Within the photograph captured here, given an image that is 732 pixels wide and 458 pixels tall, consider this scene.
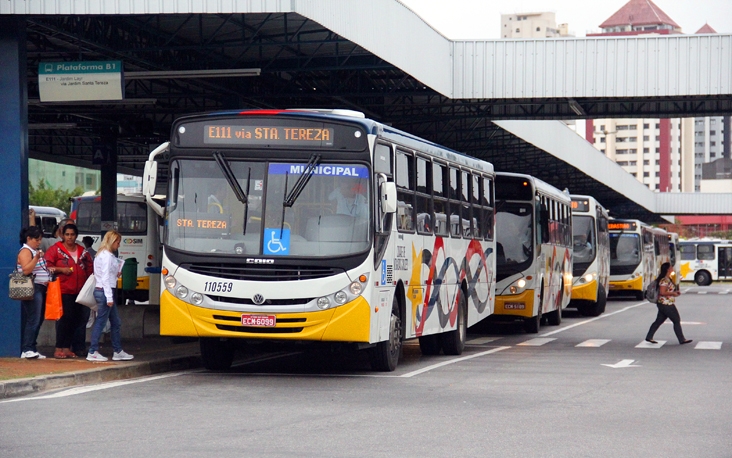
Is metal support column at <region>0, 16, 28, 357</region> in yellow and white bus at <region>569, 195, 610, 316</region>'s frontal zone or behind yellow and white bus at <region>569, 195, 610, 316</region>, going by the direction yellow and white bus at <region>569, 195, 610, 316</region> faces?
frontal zone

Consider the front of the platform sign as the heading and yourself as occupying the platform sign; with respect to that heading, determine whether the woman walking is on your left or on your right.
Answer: on your left

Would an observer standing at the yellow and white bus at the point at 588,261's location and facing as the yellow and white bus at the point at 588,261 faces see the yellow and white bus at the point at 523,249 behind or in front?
in front

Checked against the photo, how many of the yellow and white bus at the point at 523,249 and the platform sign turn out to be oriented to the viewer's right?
0

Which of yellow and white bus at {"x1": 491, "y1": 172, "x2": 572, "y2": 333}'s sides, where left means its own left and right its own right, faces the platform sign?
front
